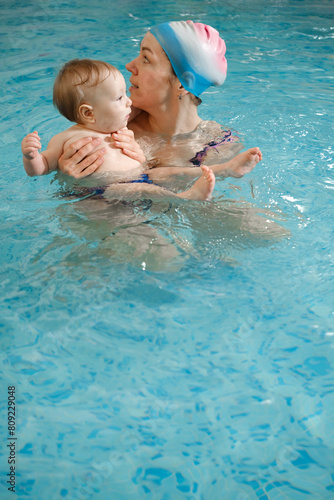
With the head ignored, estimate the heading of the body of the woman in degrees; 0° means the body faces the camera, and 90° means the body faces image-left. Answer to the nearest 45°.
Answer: approximately 45°

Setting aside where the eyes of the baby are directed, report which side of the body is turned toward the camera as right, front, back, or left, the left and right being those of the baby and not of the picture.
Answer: right

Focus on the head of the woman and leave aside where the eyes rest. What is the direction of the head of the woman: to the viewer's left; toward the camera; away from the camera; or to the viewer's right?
to the viewer's left

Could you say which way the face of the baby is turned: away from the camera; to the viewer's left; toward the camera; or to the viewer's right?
to the viewer's right
